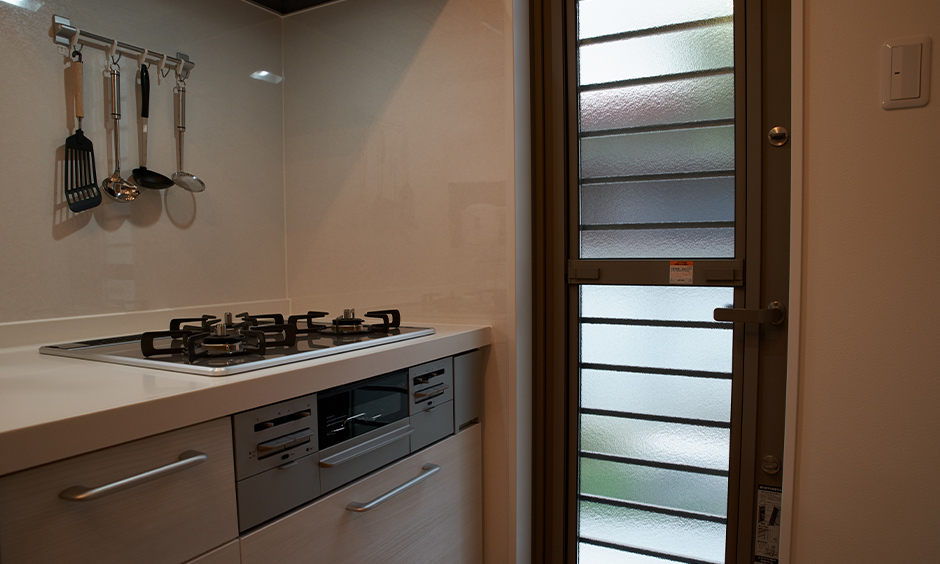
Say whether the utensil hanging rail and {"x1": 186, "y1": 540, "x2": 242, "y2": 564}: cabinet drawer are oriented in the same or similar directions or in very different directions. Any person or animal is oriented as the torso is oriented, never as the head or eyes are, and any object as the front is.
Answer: same or similar directions

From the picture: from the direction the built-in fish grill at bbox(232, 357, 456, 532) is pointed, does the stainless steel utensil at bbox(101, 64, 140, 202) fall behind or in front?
behind

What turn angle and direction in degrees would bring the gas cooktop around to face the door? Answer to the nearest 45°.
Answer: approximately 45° to its left

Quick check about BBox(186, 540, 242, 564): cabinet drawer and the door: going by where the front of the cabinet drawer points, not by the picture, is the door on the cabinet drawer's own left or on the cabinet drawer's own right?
on the cabinet drawer's own left

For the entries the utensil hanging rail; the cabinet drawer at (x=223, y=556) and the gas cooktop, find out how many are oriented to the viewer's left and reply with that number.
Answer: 0

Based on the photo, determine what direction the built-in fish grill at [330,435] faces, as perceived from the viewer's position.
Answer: facing the viewer and to the right of the viewer

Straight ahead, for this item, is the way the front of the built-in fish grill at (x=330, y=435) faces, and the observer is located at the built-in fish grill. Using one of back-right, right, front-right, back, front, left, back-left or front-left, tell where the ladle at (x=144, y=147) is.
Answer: back

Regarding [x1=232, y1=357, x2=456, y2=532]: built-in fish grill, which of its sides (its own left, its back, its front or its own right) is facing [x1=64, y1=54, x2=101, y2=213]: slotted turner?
back

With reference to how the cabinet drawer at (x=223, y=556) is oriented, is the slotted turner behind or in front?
behind

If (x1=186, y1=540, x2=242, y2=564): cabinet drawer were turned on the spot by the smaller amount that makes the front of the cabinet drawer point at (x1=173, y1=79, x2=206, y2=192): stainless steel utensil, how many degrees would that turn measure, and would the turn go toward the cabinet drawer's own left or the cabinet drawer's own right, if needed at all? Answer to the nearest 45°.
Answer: approximately 135° to the cabinet drawer's own left

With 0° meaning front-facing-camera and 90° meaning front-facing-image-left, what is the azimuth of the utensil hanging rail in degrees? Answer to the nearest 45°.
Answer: approximately 315°

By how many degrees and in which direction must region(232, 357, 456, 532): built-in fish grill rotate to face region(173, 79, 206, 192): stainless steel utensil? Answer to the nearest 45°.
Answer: approximately 180°
